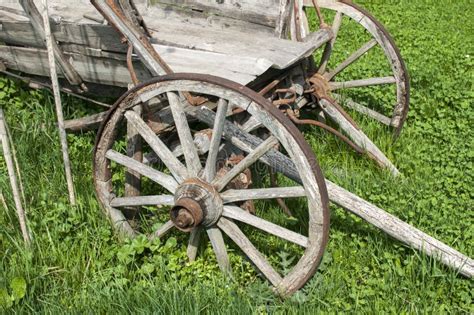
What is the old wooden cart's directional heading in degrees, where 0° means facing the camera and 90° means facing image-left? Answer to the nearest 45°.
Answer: approximately 315°
